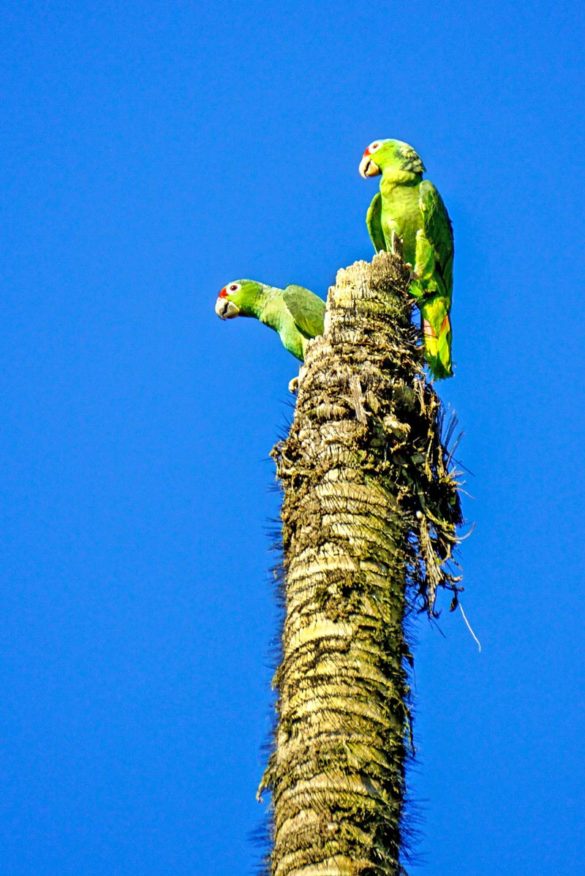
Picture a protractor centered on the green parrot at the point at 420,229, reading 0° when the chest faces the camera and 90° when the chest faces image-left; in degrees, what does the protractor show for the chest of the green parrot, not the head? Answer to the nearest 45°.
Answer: approximately 45°

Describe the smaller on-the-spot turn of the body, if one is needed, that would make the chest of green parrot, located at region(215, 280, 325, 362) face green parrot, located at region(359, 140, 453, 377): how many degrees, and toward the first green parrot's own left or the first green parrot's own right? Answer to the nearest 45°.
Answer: approximately 135° to the first green parrot's own left

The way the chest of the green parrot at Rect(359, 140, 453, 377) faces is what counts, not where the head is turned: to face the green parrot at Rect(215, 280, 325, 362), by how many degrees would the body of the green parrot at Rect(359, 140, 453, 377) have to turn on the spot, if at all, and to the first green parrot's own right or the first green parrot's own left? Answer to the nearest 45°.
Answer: approximately 90° to the first green parrot's own right

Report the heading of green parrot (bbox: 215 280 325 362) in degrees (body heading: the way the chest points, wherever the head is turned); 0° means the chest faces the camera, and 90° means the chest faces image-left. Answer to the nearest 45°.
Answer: approximately 90°
